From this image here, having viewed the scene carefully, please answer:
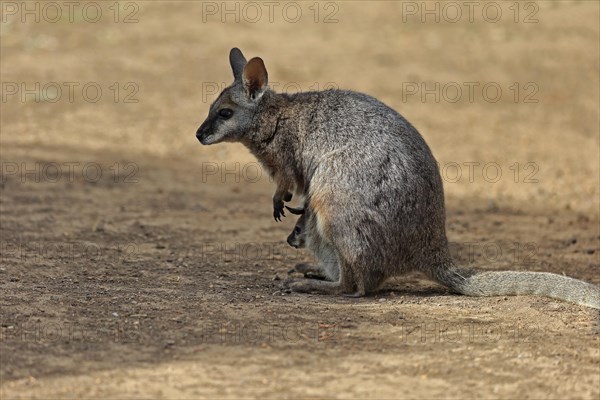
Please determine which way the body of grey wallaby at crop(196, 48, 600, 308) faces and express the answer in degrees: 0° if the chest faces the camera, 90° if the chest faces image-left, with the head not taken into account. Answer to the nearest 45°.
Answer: approximately 90°
